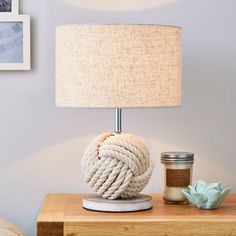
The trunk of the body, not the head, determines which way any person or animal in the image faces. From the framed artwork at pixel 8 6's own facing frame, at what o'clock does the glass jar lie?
The glass jar is roughly at 10 o'clock from the framed artwork.

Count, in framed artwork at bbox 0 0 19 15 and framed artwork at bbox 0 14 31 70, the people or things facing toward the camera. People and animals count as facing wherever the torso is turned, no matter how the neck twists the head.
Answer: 2

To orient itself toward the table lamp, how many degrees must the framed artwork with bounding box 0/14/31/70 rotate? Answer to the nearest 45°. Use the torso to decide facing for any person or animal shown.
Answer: approximately 45° to its left

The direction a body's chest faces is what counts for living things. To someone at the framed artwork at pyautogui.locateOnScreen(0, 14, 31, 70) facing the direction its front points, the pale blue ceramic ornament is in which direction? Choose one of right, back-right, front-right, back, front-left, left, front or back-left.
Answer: front-left

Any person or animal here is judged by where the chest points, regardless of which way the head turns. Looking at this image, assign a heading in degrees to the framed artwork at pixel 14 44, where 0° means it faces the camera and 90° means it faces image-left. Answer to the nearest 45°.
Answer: approximately 0°

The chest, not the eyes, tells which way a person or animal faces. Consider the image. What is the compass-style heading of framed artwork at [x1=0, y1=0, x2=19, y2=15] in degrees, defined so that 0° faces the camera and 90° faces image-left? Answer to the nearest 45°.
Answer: approximately 0°

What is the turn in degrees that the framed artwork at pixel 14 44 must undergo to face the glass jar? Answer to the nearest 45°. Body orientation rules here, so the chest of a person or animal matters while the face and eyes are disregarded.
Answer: approximately 45° to its left
